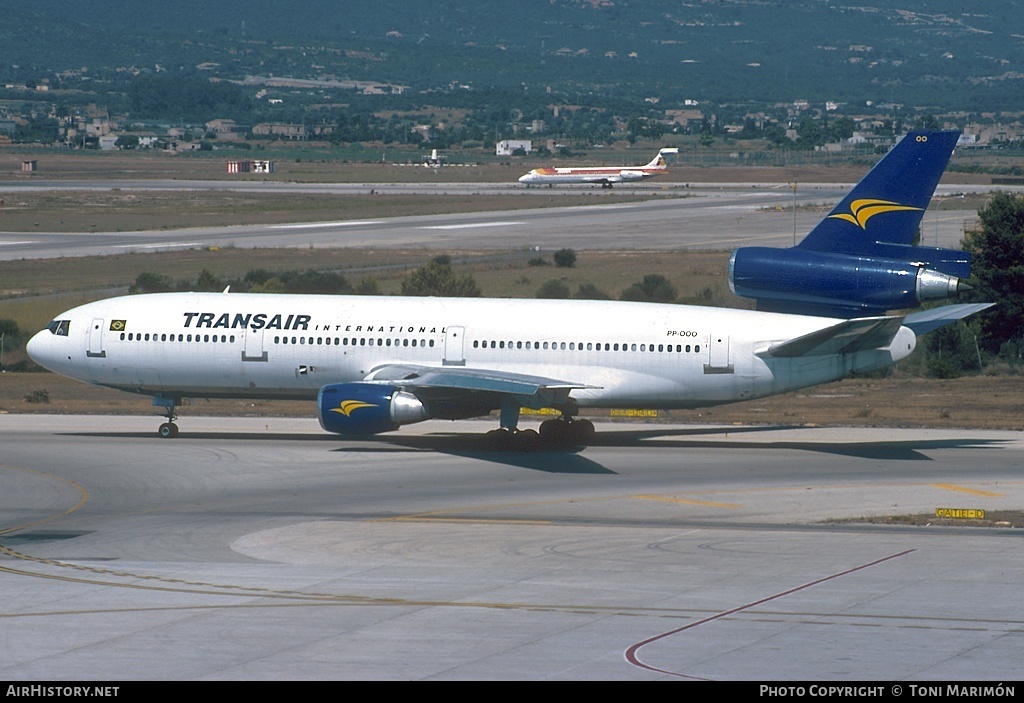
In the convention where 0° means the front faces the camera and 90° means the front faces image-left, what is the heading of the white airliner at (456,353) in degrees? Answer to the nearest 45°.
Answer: approximately 90°
